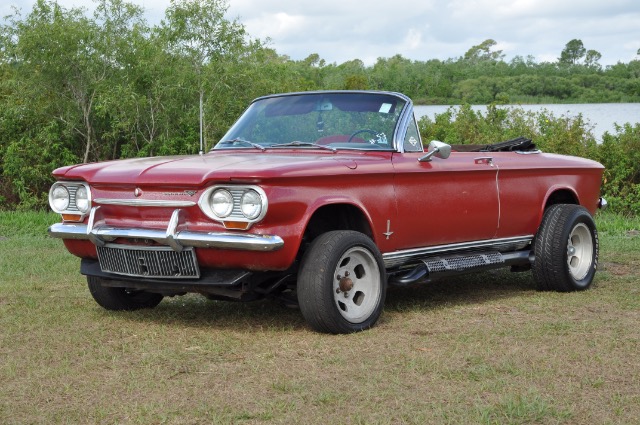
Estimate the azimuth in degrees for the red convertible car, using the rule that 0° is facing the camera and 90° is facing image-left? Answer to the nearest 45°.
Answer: approximately 45°
